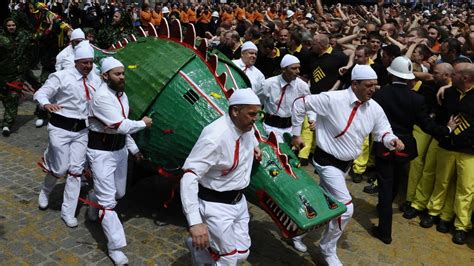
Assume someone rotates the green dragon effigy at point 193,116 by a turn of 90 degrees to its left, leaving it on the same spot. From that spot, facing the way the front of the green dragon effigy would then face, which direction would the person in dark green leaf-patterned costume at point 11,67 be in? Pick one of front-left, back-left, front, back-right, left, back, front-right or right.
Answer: left

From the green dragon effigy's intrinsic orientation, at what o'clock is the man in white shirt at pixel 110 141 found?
The man in white shirt is roughly at 4 o'clock from the green dragon effigy.

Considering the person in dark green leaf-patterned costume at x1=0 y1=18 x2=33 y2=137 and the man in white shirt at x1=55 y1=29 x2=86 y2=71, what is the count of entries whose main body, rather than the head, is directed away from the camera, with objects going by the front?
0

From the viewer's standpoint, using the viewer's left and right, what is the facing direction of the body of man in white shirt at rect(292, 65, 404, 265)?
facing the viewer and to the right of the viewer

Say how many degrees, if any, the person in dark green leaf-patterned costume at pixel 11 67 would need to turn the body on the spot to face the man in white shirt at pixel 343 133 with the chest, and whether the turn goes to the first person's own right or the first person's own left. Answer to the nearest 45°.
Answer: approximately 45° to the first person's own left

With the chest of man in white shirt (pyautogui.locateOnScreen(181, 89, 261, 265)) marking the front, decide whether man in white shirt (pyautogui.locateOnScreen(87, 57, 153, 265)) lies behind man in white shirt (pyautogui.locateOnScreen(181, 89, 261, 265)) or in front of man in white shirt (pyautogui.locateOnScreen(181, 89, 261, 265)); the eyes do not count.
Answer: behind

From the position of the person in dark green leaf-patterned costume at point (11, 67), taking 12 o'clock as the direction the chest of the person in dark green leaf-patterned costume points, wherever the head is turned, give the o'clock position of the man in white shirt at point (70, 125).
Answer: The man in white shirt is roughly at 12 o'clock from the person in dark green leaf-patterned costume.

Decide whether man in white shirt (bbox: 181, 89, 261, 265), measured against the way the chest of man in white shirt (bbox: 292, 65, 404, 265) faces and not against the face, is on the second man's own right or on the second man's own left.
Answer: on the second man's own right

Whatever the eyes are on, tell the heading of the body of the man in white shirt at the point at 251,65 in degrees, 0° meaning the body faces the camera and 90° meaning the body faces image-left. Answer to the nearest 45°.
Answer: approximately 315°
